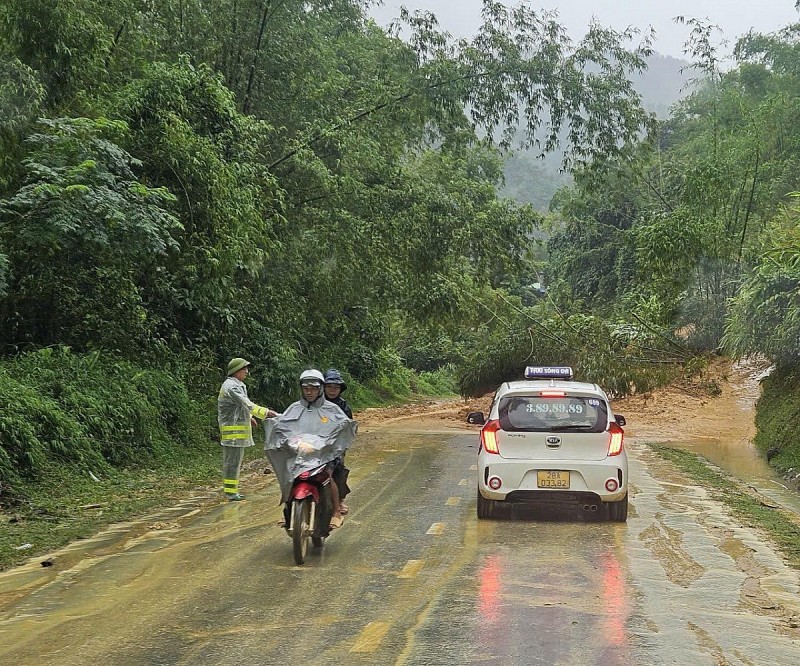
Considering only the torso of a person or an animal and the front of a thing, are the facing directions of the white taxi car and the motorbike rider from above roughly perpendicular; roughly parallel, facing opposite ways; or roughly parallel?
roughly parallel, facing opposite ways

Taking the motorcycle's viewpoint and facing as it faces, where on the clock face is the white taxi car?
The white taxi car is roughly at 8 o'clock from the motorcycle.

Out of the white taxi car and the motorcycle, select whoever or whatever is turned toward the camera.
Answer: the motorcycle

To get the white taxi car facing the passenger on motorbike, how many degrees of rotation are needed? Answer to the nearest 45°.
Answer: approximately 135° to its left

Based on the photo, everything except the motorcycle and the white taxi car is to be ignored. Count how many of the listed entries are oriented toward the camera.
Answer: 1

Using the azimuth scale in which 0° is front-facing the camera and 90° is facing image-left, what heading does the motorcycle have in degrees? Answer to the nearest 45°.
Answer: approximately 0°

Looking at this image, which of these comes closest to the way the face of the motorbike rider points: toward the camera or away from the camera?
toward the camera

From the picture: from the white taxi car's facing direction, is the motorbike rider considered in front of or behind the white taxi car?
behind

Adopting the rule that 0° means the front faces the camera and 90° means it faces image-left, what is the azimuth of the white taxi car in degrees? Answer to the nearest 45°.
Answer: approximately 180°

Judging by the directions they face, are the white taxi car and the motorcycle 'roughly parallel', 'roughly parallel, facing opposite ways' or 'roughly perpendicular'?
roughly parallel, facing opposite ways

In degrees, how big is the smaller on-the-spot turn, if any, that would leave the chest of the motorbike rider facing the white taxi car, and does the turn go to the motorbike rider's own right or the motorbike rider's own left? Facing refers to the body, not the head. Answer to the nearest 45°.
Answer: approximately 135° to the motorbike rider's own left

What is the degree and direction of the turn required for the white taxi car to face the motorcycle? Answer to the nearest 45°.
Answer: approximately 135° to its left

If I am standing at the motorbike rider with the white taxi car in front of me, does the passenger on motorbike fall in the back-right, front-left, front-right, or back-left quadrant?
front-left

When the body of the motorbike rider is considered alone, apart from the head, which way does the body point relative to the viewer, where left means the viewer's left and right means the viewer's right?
facing the viewer

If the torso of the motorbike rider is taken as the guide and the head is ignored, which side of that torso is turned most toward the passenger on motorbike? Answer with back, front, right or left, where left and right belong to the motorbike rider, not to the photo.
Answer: back
